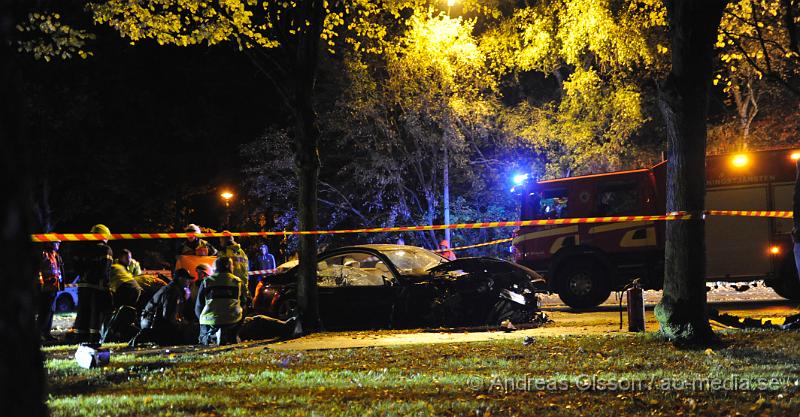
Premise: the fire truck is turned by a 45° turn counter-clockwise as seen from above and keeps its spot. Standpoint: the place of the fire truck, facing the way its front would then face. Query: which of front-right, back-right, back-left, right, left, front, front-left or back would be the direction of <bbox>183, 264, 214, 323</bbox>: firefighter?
front

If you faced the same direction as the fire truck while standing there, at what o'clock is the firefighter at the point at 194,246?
The firefighter is roughly at 11 o'clock from the fire truck.

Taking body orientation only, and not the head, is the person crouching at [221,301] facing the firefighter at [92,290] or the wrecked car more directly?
the wrecked car

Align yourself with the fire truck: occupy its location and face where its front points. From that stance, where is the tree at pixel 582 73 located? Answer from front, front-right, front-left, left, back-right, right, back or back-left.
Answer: right

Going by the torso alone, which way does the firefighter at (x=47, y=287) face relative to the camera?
to the viewer's right

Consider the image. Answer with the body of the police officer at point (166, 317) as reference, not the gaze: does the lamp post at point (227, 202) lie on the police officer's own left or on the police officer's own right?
on the police officer's own left

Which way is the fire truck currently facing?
to the viewer's left

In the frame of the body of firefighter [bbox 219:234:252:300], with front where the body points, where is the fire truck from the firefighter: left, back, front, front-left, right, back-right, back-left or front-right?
back

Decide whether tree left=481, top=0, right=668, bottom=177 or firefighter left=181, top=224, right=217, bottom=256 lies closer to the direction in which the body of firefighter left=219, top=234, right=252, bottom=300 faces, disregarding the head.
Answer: the firefighter

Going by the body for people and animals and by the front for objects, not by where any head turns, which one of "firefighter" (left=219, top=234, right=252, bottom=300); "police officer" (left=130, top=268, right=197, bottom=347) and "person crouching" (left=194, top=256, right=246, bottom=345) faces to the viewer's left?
"firefighter" (left=219, top=234, right=252, bottom=300)

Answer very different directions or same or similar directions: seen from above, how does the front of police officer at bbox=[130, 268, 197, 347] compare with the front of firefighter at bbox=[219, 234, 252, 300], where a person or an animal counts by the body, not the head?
very different directions

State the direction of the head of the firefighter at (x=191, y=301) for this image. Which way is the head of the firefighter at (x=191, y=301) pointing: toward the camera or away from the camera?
away from the camera

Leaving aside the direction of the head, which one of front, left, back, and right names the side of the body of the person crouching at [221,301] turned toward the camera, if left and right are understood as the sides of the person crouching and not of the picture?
back
